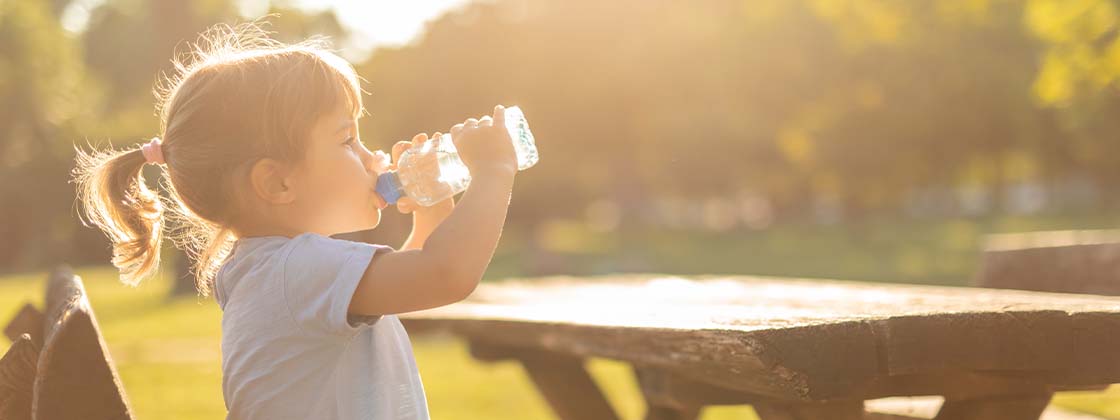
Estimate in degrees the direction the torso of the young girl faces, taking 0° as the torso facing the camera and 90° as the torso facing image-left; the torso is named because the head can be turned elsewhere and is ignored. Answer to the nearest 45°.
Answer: approximately 270°

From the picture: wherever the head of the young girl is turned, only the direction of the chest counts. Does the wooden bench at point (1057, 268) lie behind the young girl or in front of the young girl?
in front

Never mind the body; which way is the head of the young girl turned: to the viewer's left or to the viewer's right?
to the viewer's right

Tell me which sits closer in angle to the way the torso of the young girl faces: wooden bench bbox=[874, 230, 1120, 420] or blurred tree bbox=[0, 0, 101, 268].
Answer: the wooden bench

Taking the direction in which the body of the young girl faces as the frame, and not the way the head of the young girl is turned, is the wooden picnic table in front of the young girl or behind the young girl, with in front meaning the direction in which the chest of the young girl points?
in front
